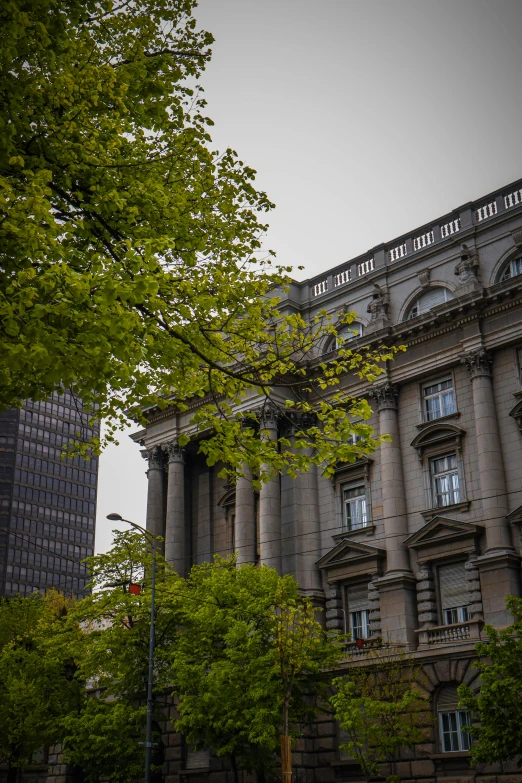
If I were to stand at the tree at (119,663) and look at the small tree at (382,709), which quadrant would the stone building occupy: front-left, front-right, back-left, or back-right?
front-left

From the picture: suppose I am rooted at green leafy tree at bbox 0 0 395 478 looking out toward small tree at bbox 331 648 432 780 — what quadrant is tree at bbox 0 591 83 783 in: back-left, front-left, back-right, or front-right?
front-left

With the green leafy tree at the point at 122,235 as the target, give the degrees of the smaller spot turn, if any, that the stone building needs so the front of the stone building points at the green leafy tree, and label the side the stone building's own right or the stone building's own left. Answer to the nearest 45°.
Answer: approximately 45° to the stone building's own left

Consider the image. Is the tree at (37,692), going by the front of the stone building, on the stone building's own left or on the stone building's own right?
on the stone building's own right

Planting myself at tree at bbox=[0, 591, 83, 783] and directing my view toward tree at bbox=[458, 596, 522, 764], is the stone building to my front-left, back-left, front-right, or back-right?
front-left

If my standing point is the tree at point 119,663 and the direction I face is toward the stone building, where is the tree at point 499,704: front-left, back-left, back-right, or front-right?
front-right

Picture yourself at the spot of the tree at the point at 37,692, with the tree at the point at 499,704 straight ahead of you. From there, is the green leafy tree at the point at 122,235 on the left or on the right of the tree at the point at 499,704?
right

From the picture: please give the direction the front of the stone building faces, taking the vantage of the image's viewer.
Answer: facing the viewer and to the left of the viewer

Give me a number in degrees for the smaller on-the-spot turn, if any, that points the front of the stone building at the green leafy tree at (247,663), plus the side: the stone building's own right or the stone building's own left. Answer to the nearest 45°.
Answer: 0° — it already faces it

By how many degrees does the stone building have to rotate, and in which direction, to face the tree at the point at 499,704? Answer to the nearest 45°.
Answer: approximately 45° to its left

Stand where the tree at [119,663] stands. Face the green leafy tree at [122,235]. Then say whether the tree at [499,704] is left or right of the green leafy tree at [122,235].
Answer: left
